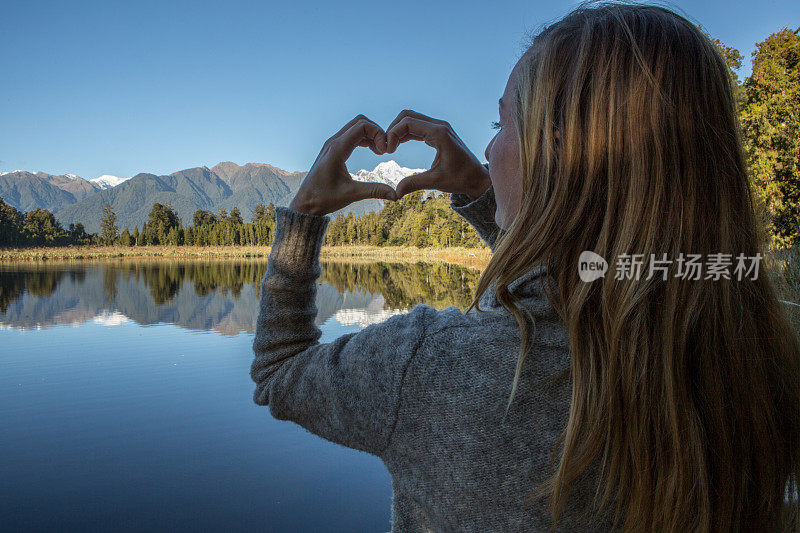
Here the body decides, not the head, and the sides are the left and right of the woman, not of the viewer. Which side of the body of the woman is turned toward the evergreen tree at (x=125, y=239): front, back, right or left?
front

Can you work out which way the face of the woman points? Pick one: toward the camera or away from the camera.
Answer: away from the camera

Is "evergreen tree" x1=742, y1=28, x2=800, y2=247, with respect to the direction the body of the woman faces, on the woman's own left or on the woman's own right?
on the woman's own right

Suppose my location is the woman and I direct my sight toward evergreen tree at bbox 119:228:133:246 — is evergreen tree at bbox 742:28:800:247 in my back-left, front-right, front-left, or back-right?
front-right

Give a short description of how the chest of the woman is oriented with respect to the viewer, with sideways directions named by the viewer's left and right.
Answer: facing away from the viewer and to the left of the viewer

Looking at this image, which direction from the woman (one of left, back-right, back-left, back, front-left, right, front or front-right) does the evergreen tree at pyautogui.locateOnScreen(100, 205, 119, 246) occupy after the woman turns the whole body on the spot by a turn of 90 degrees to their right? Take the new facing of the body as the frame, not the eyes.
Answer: left
